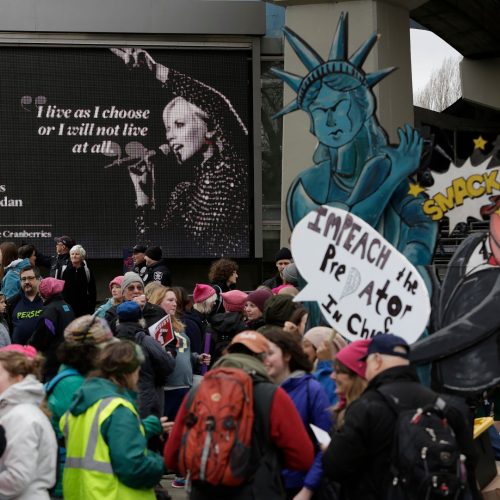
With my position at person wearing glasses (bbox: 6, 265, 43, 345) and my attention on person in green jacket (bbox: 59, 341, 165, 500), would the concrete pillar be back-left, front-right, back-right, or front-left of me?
back-left

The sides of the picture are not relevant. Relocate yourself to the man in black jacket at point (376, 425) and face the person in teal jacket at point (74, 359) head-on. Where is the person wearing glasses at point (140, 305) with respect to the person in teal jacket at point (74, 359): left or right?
right

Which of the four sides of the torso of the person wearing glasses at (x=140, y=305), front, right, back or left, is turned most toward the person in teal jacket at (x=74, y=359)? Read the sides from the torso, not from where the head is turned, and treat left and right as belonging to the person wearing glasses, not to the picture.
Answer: front

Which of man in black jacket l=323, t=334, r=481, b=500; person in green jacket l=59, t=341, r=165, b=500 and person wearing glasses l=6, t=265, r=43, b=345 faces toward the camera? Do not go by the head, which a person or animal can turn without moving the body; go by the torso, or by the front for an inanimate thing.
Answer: the person wearing glasses

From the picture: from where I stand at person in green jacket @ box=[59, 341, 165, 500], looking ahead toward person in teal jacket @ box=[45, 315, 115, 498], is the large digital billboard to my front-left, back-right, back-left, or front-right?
front-right

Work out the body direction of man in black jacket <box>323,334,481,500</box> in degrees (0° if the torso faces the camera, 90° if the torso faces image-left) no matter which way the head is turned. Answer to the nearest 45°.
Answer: approximately 135°

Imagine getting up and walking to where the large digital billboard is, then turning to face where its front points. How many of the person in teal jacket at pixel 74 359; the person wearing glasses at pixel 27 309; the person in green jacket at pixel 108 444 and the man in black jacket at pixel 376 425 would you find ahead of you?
4

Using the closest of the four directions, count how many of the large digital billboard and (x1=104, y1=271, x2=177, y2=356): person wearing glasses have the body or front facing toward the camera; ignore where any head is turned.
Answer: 2

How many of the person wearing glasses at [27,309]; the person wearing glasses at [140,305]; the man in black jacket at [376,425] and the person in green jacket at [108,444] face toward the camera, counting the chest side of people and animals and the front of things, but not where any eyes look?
2

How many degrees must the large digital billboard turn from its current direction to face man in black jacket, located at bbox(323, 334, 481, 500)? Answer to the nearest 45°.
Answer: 0° — it already faces them

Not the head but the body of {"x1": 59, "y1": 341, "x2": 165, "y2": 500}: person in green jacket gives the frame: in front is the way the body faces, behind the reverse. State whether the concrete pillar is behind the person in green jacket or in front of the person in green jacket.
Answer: in front

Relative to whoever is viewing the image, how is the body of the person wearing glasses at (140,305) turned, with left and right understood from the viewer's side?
facing the viewer

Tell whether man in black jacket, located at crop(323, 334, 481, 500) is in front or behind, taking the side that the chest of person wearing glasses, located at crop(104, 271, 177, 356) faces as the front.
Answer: in front
